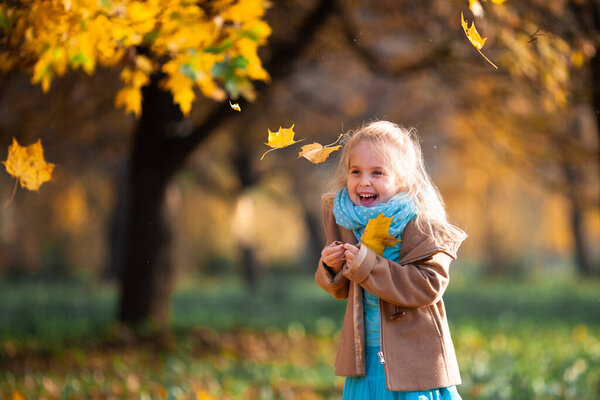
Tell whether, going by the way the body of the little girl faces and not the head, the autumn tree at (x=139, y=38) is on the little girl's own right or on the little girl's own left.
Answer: on the little girl's own right

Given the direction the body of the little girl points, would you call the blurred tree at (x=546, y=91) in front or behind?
behind

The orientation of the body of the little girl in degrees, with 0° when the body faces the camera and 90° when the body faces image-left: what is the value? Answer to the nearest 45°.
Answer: approximately 45°
